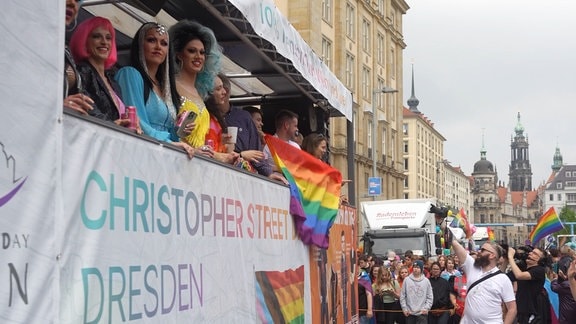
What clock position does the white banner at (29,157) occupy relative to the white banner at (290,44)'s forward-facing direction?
the white banner at (29,157) is roughly at 2 o'clock from the white banner at (290,44).

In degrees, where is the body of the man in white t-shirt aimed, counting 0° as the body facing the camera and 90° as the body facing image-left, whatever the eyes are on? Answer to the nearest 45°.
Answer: approximately 45°

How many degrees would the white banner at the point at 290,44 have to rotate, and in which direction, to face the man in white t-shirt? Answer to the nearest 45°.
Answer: approximately 90° to its left

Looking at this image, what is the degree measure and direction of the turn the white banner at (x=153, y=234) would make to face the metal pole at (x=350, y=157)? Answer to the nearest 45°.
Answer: approximately 135° to its left

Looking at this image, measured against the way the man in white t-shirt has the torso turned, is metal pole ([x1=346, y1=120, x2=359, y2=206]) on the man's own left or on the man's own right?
on the man's own right

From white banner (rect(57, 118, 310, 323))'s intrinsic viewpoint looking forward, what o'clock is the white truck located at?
The white truck is roughly at 8 o'clock from the white banner.

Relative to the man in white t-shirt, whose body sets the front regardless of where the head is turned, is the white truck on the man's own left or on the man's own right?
on the man's own right

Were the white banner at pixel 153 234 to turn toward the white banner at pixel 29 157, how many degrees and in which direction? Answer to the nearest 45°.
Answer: approximately 45° to its right

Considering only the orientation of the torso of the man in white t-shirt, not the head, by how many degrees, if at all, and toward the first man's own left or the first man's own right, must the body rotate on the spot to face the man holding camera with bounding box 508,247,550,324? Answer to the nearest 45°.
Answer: approximately 135° to the first man's own right
